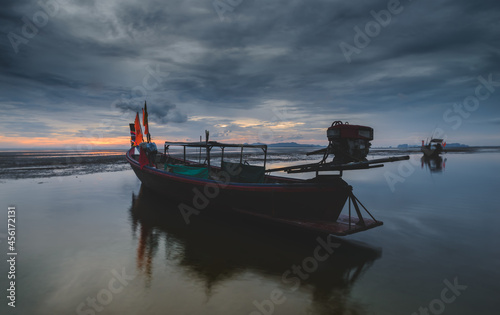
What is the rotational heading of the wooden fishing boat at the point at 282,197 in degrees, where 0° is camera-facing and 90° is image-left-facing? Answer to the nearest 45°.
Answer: approximately 135°
